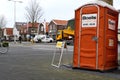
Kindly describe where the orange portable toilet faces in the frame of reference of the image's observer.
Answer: facing the viewer and to the left of the viewer
